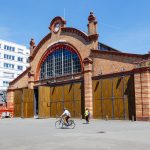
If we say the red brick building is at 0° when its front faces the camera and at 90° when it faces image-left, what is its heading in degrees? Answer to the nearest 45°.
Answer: approximately 45°
